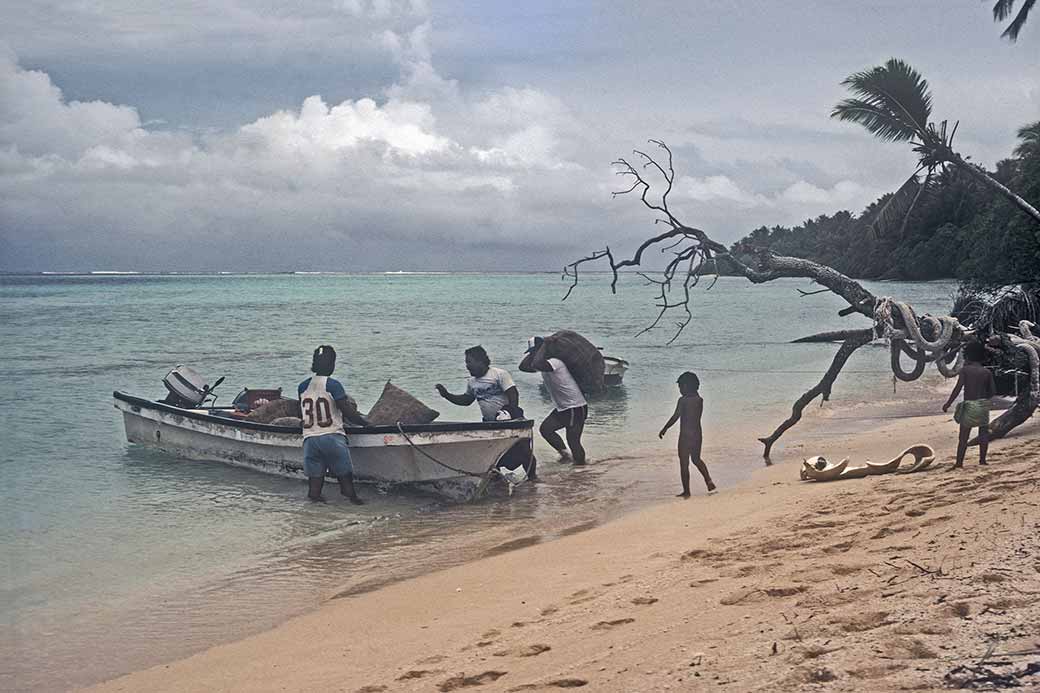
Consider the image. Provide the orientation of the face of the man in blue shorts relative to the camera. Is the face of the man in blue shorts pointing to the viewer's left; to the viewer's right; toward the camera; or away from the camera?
away from the camera

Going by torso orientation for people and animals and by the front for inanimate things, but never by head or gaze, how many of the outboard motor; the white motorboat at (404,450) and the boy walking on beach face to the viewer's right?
2

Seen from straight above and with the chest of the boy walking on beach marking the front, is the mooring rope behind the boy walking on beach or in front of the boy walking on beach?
in front

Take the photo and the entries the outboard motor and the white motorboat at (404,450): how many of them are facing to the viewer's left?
0

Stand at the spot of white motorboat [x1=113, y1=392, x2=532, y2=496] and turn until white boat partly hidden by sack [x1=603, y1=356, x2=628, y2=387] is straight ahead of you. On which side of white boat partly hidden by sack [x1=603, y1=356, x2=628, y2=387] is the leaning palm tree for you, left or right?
right

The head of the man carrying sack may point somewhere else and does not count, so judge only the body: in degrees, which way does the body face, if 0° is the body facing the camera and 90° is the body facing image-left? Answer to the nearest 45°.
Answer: approximately 90°

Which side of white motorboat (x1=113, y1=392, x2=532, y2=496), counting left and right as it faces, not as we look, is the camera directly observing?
right

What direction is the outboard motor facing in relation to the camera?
to the viewer's right
